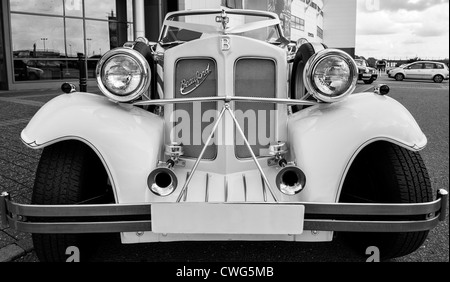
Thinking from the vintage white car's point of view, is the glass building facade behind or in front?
behind

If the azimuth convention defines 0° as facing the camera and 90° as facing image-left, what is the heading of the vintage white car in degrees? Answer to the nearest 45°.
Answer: approximately 0°
